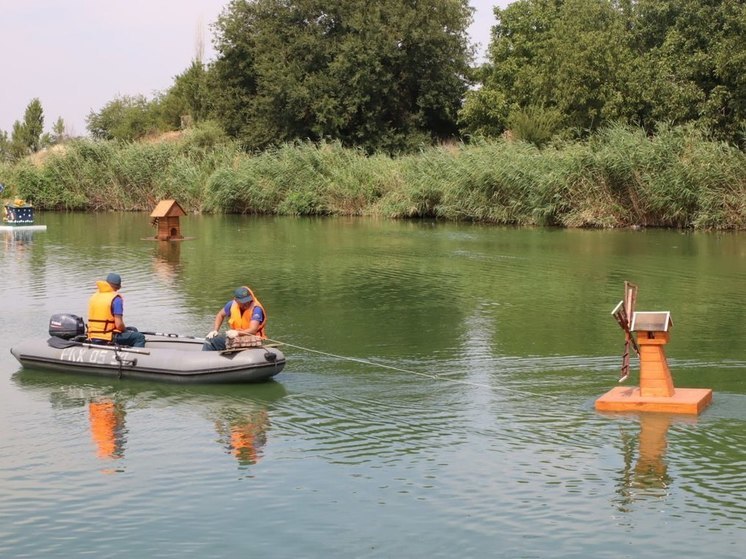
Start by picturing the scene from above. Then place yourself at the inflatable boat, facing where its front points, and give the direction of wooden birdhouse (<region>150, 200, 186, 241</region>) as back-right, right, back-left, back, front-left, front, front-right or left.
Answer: left

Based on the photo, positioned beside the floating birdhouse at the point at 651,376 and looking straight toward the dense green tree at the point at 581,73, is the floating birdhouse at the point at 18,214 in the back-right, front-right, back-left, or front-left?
front-left

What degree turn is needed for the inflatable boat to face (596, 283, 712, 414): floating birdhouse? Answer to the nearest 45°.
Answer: approximately 45° to its right

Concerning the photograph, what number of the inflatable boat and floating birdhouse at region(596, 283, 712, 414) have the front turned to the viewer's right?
1

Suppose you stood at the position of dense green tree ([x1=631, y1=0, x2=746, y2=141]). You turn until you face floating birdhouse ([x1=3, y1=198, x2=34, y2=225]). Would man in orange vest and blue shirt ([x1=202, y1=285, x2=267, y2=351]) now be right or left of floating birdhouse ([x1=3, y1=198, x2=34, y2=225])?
left

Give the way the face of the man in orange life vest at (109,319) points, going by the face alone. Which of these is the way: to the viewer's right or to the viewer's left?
to the viewer's right

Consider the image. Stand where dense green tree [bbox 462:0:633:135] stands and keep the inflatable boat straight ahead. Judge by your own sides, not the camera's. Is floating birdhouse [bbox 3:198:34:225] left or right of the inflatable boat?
right

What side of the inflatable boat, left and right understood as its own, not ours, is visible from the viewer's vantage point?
right

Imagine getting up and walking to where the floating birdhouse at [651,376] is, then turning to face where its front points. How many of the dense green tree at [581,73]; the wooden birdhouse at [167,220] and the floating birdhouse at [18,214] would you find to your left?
0

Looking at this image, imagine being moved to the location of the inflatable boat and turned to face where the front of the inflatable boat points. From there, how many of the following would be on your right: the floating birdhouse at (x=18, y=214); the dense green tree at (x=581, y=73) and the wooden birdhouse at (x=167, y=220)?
0

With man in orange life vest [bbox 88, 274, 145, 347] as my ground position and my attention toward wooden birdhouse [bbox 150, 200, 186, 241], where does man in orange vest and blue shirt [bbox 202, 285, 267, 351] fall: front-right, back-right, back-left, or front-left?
back-right

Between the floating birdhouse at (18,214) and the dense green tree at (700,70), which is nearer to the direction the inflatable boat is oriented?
the dense green tree

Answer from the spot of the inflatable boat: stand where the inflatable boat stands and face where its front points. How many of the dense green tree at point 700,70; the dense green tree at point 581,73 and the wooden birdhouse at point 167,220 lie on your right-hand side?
0

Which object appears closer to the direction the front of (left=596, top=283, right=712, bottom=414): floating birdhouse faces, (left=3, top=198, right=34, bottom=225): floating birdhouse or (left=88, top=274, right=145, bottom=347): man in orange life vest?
the man in orange life vest

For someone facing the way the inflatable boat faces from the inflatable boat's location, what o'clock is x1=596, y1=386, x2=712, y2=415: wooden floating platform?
The wooden floating platform is roughly at 1 o'clock from the inflatable boat.
